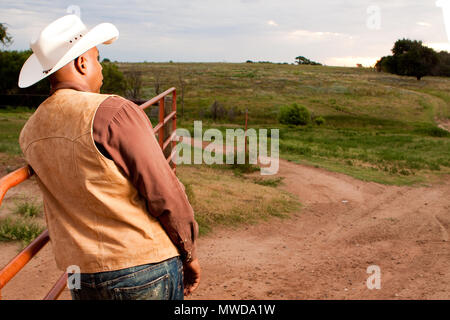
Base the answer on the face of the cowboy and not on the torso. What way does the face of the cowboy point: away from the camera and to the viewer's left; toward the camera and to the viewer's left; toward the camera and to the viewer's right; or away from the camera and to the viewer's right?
away from the camera and to the viewer's right

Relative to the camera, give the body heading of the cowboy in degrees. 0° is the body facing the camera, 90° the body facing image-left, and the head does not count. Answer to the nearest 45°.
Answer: approximately 225°
